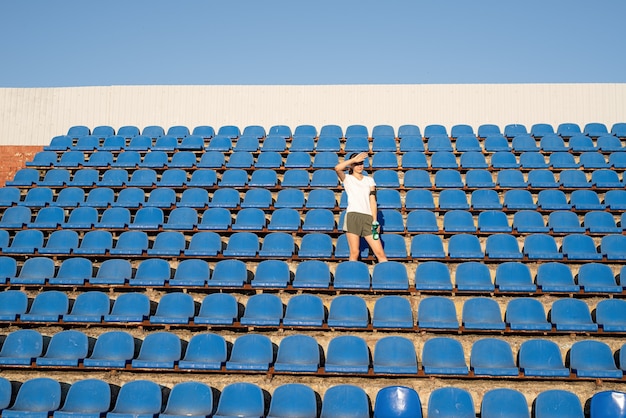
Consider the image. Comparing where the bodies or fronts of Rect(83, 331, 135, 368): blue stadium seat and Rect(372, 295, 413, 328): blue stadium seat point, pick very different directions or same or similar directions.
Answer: same or similar directions

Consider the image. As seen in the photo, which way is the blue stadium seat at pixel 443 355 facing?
toward the camera

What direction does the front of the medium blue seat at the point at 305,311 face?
toward the camera

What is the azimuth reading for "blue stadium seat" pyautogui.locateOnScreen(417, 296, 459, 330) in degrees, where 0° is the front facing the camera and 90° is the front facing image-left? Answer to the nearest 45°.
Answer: approximately 0°

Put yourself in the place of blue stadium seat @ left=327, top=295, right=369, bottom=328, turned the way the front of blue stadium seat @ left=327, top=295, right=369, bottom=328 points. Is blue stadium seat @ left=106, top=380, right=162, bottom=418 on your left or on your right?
on your right

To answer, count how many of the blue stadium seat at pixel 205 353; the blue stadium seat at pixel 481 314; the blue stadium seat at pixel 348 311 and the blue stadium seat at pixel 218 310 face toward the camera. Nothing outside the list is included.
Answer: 4

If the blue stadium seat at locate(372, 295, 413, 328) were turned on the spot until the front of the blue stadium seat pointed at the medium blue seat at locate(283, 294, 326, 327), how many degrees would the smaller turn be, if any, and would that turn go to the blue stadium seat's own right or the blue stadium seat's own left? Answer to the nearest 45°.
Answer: approximately 90° to the blue stadium seat's own right

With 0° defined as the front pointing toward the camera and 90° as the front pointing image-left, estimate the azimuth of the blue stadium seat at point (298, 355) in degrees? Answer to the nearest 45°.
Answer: approximately 0°

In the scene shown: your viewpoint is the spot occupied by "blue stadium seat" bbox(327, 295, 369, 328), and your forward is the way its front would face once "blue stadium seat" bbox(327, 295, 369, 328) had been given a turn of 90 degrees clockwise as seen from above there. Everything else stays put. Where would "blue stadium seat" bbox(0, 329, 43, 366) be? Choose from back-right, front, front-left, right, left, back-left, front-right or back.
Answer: front

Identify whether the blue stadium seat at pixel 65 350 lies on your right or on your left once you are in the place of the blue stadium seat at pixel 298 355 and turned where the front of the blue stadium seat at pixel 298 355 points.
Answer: on your right

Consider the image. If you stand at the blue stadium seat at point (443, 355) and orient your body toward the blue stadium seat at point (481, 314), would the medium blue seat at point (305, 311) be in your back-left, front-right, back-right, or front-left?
back-left

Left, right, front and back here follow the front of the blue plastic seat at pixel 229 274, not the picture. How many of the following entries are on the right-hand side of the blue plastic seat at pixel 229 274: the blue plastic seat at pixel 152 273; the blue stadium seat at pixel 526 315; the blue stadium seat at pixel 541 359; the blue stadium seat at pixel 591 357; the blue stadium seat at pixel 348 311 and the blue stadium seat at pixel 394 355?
1

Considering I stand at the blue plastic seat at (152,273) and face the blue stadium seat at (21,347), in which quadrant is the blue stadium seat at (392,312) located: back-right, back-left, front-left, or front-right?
back-left

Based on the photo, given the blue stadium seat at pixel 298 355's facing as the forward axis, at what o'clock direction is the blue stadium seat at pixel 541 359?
the blue stadium seat at pixel 541 359 is roughly at 9 o'clock from the blue stadium seat at pixel 298 355.

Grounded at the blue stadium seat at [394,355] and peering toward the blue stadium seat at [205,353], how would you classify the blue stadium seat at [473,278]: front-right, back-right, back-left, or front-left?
back-right

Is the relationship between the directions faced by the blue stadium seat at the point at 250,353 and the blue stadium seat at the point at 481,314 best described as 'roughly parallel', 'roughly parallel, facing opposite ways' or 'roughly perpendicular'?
roughly parallel
